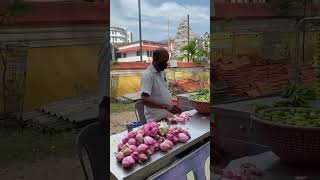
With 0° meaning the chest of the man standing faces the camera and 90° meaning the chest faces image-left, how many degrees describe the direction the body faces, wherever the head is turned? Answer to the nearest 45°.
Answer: approximately 315°

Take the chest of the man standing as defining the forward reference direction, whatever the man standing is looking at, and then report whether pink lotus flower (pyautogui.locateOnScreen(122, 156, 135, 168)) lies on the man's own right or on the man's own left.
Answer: on the man's own right
